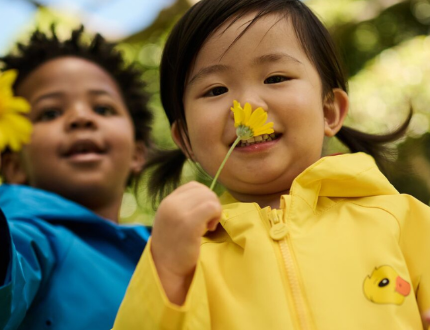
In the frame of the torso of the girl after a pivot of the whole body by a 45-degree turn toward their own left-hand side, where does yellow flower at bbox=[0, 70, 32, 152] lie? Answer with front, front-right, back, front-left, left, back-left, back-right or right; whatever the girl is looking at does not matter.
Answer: back

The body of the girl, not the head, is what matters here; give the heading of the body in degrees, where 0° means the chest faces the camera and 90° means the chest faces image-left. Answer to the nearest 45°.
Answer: approximately 0°
